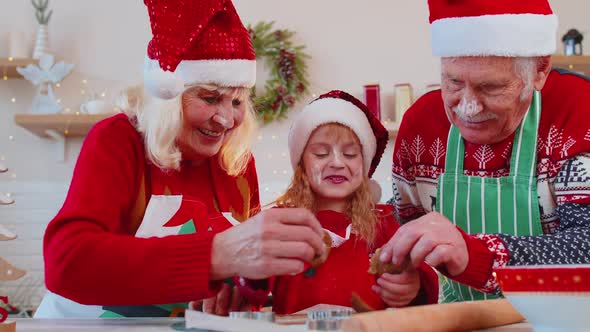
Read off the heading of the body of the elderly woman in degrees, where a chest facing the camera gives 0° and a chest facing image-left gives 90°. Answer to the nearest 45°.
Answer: approximately 315°

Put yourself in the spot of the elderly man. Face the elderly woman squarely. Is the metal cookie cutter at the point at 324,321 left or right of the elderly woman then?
left

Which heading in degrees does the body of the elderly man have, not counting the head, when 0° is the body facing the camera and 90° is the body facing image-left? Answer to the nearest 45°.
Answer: approximately 45°

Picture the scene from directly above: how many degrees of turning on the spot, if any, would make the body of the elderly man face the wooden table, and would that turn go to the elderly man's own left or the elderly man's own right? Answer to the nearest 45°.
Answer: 0° — they already face it

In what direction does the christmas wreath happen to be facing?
toward the camera

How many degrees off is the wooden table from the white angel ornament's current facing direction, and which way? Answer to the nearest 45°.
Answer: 0° — it already faces it

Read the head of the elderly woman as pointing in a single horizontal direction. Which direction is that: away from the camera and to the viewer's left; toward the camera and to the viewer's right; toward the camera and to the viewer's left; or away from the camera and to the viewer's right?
toward the camera and to the viewer's right

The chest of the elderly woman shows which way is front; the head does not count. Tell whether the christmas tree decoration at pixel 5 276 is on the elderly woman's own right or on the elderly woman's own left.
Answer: on the elderly woman's own right

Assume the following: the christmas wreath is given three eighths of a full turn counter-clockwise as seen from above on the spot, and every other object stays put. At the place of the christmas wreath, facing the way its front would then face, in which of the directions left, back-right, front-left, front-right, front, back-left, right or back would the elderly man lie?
back-right

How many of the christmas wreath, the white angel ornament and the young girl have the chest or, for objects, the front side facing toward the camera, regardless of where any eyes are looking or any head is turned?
3

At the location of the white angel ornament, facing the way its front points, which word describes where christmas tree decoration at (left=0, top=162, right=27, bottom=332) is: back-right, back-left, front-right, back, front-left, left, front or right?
front

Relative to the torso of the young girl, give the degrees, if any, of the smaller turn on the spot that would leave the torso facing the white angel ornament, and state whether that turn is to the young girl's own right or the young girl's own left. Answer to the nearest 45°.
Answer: approximately 135° to the young girl's own right

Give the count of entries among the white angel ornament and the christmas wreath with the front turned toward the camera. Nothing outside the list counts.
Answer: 2
